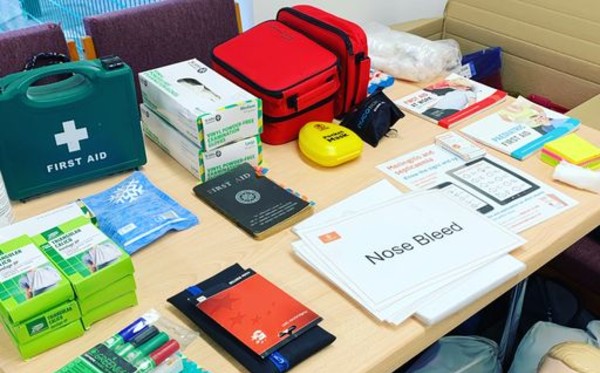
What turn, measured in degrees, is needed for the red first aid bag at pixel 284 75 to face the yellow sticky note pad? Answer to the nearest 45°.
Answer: approximately 45° to its left

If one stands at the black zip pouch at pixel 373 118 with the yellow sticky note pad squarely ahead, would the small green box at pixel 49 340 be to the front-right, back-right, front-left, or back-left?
back-right

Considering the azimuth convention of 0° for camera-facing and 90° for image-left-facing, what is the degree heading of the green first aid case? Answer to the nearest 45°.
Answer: approximately 0°

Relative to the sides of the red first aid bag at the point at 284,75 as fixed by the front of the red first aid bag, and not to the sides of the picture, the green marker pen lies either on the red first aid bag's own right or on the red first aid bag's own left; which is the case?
on the red first aid bag's own right
